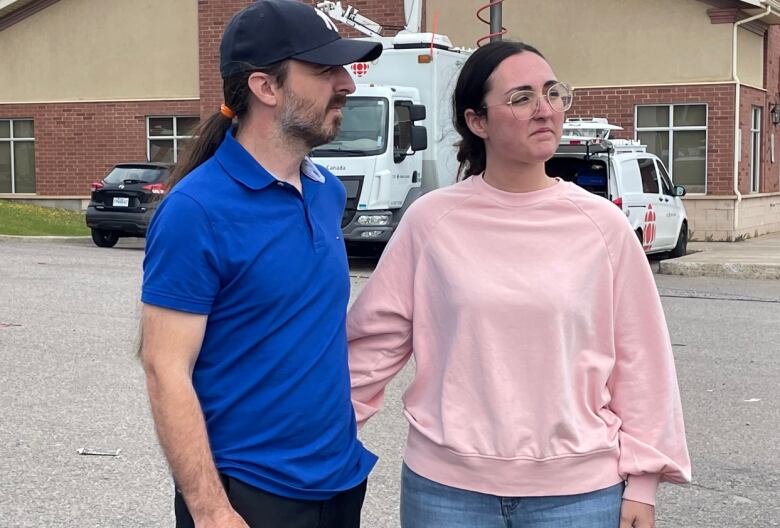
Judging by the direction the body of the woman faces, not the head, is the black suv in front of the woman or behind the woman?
behind

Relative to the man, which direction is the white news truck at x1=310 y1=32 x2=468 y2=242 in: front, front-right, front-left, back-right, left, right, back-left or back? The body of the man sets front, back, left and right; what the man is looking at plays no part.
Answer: back-left

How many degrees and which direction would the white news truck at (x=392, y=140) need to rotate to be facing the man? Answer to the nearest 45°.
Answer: approximately 45° to its left

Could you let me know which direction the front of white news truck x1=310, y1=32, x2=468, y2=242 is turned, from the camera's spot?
facing the viewer and to the left of the viewer

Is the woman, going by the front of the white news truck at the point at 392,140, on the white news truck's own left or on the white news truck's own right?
on the white news truck's own left

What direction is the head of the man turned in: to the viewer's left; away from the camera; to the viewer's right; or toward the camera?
to the viewer's right

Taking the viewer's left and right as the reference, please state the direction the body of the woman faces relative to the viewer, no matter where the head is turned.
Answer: facing the viewer

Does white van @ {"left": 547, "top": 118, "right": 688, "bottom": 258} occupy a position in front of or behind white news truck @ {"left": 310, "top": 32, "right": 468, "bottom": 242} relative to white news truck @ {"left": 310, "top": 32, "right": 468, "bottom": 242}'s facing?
behind

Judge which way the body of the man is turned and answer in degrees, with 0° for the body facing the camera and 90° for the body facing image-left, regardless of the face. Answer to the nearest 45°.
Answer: approximately 315°

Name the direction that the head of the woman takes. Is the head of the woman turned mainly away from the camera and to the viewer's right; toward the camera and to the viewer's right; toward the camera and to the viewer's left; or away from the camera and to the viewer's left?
toward the camera and to the viewer's right

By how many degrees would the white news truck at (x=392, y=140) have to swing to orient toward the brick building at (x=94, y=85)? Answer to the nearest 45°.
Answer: approximately 90° to its right

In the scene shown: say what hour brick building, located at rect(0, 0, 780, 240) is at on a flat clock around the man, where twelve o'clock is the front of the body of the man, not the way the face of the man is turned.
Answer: The brick building is roughly at 8 o'clock from the man.

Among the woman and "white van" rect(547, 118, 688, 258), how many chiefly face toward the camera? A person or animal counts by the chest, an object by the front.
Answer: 1
